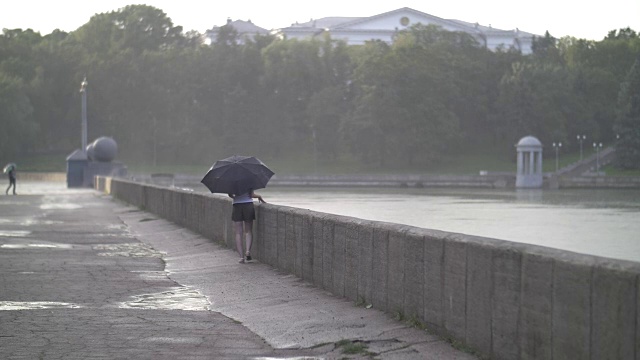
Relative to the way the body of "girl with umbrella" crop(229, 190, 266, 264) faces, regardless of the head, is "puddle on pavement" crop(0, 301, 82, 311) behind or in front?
behind

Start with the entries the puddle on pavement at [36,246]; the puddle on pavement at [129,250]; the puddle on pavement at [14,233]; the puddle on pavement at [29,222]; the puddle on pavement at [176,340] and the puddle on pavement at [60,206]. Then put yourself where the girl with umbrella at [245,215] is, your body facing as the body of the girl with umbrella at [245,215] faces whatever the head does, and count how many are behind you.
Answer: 1

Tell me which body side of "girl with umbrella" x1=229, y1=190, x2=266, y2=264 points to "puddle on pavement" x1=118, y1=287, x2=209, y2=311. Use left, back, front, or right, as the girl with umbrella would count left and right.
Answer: back

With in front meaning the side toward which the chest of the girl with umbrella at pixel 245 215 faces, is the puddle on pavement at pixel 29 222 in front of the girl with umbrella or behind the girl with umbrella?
in front

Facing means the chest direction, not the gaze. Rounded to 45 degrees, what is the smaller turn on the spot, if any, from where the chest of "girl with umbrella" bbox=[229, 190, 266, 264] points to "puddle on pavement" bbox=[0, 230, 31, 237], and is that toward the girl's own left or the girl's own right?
approximately 45° to the girl's own left

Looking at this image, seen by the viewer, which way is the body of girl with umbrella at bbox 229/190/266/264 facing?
away from the camera

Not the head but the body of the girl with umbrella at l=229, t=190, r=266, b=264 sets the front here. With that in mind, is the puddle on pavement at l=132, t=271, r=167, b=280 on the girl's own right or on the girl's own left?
on the girl's own left

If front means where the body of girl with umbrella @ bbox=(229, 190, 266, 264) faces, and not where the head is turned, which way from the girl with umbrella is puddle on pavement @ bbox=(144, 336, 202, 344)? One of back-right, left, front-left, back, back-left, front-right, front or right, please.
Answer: back
